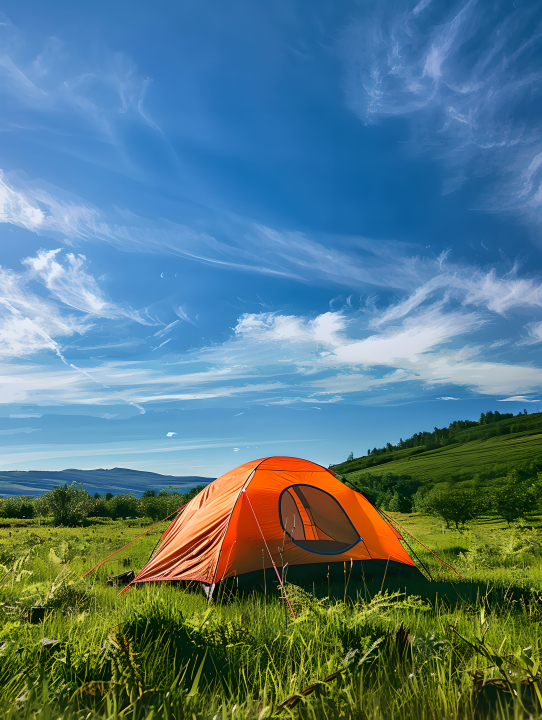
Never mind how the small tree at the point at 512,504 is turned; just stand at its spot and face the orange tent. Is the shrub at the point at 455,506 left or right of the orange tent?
right

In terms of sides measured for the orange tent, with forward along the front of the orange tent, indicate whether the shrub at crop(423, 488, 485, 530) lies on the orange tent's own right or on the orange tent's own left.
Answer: on the orange tent's own left

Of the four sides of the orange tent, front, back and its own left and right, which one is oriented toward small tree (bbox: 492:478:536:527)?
left

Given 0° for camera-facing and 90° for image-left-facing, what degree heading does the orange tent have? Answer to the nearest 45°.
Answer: approximately 315°
